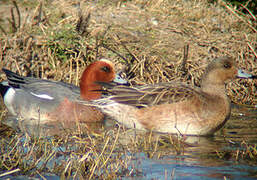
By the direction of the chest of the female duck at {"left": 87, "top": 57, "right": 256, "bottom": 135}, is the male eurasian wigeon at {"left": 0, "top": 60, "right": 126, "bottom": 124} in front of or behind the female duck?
behind

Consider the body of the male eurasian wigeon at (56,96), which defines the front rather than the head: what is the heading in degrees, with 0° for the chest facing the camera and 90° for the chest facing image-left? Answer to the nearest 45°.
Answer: approximately 270°

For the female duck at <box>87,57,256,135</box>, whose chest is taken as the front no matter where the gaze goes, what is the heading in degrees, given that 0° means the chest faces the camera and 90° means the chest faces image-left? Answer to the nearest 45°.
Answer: approximately 270°

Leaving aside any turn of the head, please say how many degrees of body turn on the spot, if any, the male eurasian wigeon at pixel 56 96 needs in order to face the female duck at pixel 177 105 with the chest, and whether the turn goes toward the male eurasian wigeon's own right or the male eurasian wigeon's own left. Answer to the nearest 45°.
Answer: approximately 45° to the male eurasian wigeon's own right

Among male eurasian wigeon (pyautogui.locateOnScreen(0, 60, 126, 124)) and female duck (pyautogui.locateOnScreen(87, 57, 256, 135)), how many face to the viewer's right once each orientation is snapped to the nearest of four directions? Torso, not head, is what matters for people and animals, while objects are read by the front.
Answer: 2
